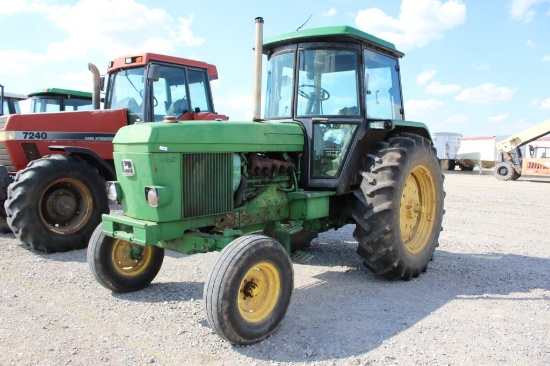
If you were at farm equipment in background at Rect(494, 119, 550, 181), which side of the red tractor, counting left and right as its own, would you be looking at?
back

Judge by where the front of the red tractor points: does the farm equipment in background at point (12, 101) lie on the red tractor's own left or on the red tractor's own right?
on the red tractor's own right

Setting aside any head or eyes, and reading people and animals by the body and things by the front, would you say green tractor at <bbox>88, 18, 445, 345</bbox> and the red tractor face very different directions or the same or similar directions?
same or similar directions

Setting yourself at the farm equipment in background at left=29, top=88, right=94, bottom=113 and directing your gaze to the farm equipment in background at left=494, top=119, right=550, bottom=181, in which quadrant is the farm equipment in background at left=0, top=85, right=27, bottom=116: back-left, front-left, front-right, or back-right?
back-left

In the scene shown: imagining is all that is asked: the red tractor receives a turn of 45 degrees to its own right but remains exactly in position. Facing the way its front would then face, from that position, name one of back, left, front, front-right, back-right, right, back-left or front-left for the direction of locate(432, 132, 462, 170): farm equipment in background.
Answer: back-right

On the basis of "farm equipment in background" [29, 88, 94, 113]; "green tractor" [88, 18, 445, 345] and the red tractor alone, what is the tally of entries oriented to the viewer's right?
0

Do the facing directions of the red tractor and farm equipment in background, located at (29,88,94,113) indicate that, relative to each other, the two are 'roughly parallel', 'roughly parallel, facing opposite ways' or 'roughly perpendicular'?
roughly parallel

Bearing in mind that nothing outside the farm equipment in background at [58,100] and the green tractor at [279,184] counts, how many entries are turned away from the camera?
0

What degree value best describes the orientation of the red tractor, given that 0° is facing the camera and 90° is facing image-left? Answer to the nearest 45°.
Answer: approximately 45°

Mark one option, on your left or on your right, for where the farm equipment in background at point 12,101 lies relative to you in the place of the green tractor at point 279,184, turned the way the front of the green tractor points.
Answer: on your right

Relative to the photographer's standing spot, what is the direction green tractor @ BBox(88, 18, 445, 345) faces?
facing the viewer and to the left of the viewer

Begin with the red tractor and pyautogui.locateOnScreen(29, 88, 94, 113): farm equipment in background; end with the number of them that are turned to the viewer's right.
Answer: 0

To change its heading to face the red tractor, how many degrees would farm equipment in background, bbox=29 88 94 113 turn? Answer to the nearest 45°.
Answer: approximately 45° to its left
